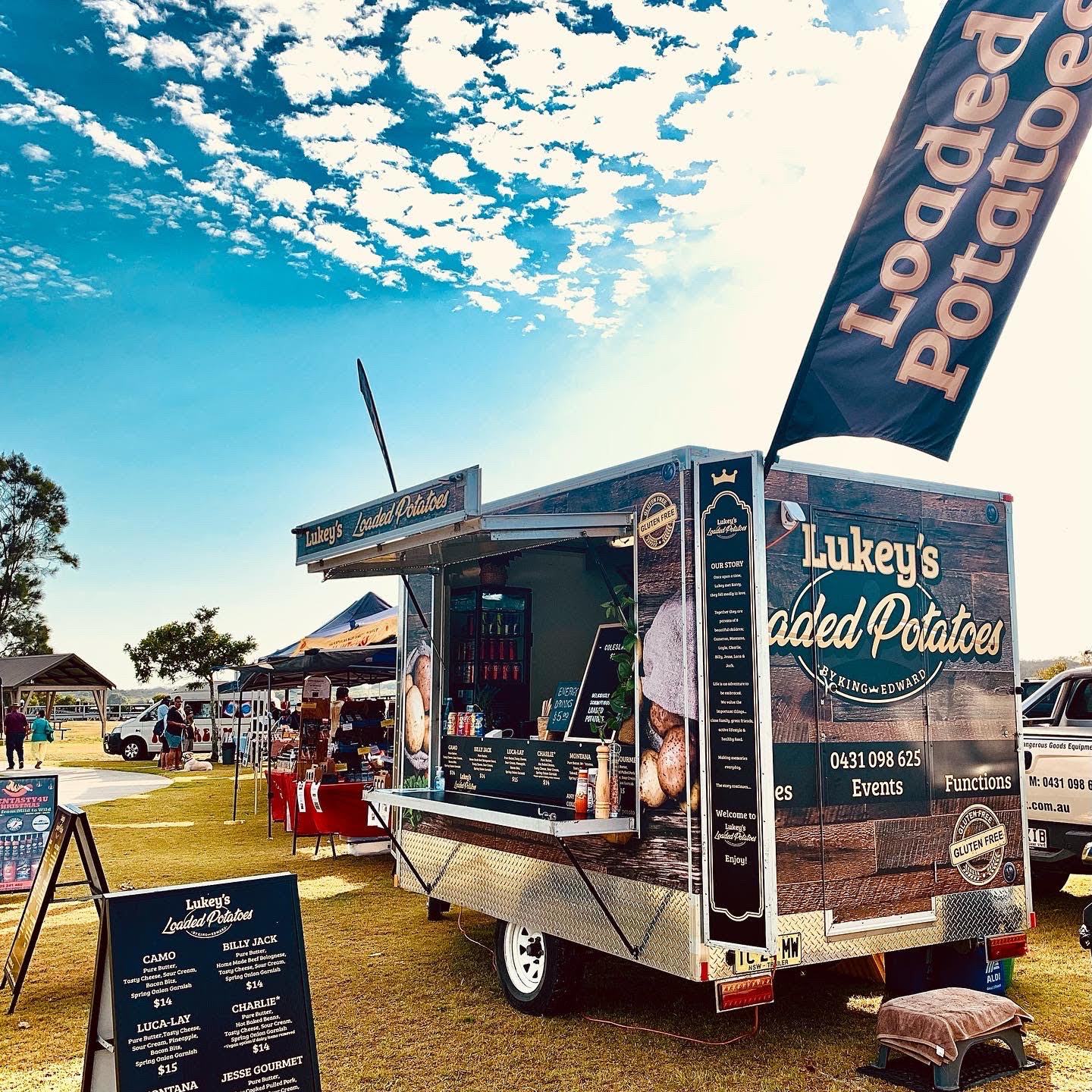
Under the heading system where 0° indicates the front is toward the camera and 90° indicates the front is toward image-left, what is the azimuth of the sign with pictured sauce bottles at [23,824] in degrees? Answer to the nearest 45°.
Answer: approximately 0°

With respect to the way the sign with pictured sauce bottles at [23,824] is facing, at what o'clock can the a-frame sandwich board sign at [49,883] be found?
the a-frame sandwich board sign at [49,883] is roughly at 12 o'clock from the sign with pictured sauce bottles at [23,824].

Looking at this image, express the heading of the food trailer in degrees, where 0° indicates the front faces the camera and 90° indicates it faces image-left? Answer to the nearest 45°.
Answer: approximately 135°

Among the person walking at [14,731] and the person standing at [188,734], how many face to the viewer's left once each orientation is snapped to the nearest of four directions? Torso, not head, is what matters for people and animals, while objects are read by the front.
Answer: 0

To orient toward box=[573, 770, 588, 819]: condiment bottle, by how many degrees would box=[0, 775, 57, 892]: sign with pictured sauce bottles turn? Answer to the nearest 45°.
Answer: approximately 45° to its left

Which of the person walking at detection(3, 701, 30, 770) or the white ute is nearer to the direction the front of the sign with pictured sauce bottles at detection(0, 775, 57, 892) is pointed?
the white ute

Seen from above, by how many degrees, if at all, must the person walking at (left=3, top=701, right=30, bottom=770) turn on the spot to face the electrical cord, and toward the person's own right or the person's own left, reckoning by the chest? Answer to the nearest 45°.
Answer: approximately 180°

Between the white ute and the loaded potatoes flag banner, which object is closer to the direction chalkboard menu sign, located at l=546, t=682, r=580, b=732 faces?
the loaded potatoes flag banner

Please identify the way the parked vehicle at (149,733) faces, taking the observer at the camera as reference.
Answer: facing to the left of the viewer
